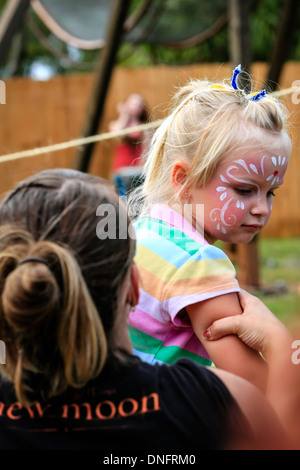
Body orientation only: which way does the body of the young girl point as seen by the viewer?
to the viewer's right

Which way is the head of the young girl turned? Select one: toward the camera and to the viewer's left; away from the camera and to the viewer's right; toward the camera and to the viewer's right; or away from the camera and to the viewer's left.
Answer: toward the camera and to the viewer's right

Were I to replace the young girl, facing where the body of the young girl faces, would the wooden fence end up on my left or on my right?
on my left
